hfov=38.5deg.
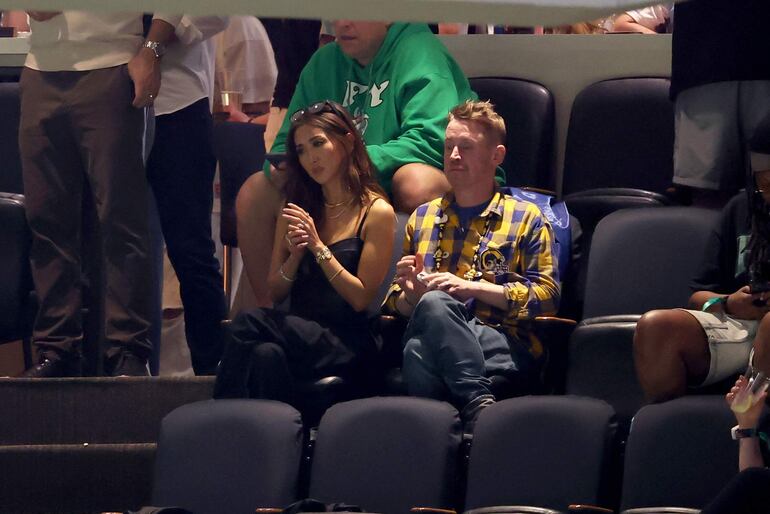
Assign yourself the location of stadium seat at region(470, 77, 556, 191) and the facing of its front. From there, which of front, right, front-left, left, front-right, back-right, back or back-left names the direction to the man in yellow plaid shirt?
front

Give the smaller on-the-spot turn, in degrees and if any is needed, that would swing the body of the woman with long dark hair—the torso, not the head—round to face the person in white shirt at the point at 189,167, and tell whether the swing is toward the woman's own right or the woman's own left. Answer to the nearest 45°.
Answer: approximately 90° to the woman's own right

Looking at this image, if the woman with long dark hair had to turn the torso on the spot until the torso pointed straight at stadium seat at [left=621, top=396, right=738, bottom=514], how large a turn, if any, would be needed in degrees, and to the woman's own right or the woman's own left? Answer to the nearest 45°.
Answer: approximately 90° to the woman's own left

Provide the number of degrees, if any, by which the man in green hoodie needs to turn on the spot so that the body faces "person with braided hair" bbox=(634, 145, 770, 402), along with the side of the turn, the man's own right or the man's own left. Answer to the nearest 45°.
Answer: approximately 90° to the man's own left

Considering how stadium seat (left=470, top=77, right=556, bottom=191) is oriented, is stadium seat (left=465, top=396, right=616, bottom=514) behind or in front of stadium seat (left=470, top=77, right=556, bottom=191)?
in front

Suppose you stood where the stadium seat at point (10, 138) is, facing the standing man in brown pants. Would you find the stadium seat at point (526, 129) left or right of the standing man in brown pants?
left

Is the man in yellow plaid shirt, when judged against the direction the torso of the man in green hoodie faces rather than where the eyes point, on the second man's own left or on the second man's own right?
on the second man's own left

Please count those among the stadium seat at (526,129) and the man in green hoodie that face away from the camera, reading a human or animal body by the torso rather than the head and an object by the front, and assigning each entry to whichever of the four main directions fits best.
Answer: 0

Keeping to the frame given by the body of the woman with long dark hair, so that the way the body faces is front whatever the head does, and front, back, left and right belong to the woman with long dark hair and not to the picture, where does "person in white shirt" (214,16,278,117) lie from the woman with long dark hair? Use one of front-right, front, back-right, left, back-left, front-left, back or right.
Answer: back-right

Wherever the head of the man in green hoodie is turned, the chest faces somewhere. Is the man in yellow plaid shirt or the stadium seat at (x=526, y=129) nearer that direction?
the man in yellow plaid shirt

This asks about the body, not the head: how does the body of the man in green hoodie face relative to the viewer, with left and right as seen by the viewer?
facing the viewer and to the left of the viewer

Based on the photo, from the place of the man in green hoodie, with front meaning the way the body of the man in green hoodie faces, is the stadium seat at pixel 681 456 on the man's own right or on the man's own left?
on the man's own left

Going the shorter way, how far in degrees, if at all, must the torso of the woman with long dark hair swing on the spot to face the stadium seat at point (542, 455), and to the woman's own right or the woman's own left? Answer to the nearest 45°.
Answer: approximately 90° to the woman's own left
